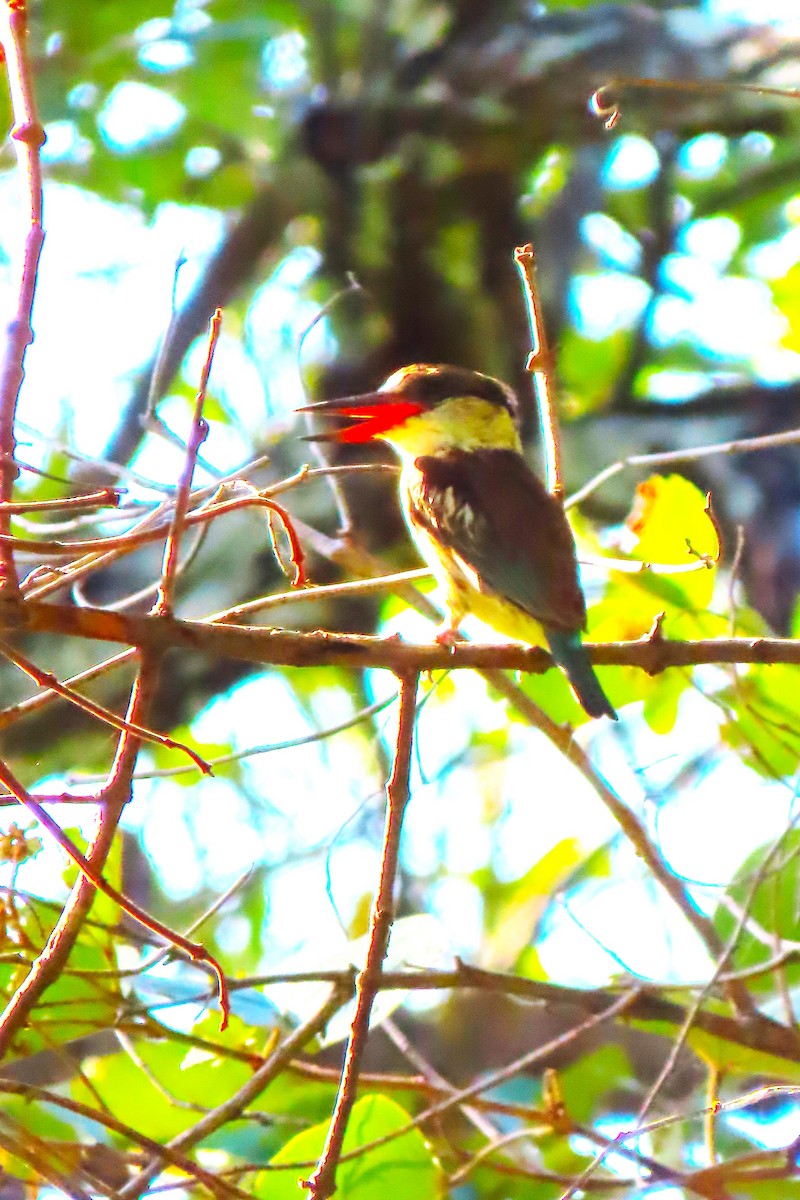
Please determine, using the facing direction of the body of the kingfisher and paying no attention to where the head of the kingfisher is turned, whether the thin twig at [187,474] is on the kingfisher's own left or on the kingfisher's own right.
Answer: on the kingfisher's own left

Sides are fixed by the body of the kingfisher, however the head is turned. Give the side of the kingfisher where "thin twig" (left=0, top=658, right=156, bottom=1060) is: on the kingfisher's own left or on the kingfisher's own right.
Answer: on the kingfisher's own left

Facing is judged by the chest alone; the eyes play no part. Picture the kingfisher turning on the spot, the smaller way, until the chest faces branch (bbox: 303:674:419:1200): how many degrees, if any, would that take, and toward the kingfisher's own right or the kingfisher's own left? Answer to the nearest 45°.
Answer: approximately 90° to the kingfisher's own left

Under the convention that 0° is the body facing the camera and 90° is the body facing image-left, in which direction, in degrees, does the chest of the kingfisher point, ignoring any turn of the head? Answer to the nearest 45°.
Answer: approximately 90°
